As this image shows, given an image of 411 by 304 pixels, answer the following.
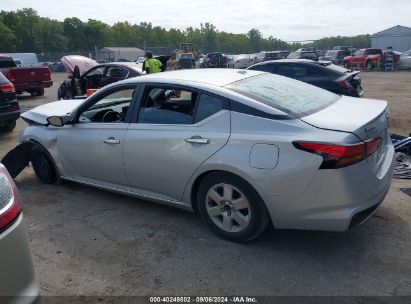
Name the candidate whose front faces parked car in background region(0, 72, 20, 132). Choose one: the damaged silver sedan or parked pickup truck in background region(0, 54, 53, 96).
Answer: the damaged silver sedan

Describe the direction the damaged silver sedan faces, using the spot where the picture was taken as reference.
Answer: facing away from the viewer and to the left of the viewer

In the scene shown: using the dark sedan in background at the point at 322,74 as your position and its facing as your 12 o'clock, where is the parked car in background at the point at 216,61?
The parked car in background is roughly at 1 o'clock from the dark sedan in background.

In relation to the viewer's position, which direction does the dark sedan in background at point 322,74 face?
facing away from the viewer and to the left of the viewer

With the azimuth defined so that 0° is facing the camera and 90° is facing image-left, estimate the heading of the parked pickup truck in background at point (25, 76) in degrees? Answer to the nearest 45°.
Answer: approximately 135°

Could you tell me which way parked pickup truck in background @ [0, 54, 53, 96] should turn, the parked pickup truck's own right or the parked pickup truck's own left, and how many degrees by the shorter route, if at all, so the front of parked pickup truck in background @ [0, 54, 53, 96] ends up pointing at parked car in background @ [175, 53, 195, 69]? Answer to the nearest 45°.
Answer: approximately 90° to the parked pickup truck's own right

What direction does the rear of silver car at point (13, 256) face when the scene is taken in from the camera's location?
facing away from the viewer and to the left of the viewer

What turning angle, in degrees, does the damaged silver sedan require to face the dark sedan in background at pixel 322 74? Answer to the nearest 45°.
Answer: approximately 90° to its right

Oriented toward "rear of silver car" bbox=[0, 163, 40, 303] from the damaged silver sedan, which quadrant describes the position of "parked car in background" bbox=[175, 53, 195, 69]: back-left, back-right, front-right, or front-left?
back-right

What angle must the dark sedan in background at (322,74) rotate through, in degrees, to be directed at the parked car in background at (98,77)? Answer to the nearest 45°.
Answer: approximately 45° to its left
